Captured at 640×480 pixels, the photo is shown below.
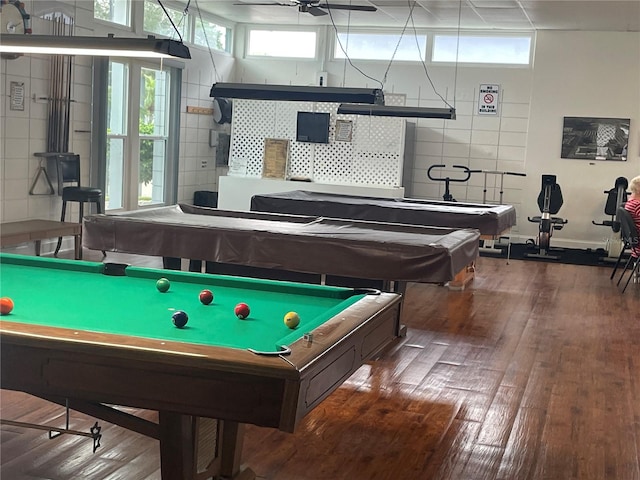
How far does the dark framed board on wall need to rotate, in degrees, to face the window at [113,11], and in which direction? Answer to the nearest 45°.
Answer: approximately 45° to its right

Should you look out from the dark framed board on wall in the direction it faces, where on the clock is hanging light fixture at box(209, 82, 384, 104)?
The hanging light fixture is roughly at 12 o'clock from the dark framed board on wall.

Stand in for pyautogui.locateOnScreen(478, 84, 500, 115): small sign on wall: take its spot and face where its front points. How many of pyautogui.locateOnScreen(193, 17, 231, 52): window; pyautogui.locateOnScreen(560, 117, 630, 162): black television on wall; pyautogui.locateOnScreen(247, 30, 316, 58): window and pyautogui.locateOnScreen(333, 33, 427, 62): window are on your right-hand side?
3

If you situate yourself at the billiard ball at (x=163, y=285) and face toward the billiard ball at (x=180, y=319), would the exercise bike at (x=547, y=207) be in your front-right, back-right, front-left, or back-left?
back-left

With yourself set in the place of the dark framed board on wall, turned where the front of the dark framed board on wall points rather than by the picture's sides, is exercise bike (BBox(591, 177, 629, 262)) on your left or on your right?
on your left

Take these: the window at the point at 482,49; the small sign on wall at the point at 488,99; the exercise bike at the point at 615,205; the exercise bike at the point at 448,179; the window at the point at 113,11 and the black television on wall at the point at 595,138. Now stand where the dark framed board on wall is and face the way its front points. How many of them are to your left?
5

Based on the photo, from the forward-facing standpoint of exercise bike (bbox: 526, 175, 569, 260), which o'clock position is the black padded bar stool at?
The black padded bar stool is roughly at 2 o'clock from the exercise bike.

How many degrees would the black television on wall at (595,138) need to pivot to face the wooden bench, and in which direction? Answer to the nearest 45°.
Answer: approximately 45° to its right

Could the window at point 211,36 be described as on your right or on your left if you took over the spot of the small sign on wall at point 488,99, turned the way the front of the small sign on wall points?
on your right
